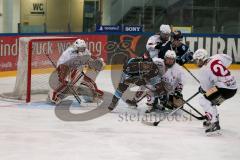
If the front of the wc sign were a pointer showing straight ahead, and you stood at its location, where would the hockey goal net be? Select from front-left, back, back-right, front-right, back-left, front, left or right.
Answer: front

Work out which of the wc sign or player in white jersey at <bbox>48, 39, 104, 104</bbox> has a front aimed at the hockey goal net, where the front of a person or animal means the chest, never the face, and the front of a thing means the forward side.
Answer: the wc sign

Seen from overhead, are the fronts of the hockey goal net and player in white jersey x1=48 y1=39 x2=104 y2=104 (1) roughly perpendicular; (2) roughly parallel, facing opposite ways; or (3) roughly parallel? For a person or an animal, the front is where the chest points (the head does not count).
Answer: roughly parallel

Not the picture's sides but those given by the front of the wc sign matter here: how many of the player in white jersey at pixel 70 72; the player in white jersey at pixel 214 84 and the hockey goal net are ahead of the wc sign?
3

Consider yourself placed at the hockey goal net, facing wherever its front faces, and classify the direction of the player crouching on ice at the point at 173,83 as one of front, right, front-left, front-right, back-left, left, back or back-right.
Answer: front

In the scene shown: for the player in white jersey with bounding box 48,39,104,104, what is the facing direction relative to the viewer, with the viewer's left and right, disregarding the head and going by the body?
facing the viewer and to the right of the viewer

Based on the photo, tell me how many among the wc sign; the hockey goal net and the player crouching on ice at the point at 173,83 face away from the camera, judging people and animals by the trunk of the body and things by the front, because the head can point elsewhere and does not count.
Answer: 0

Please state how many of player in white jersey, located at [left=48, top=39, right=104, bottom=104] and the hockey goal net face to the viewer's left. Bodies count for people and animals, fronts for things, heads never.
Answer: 0

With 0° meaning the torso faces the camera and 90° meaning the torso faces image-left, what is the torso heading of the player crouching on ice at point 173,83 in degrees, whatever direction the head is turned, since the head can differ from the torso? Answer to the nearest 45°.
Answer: approximately 45°

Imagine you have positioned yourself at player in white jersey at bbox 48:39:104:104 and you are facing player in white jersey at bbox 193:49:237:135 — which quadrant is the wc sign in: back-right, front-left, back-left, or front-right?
back-left

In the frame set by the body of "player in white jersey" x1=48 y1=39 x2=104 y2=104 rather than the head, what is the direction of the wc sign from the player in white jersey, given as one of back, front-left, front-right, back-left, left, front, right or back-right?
back-left

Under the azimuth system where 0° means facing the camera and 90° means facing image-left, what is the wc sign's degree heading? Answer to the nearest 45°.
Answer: approximately 0°

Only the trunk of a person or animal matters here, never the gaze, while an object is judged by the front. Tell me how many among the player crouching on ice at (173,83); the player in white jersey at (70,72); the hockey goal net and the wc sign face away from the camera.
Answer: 0

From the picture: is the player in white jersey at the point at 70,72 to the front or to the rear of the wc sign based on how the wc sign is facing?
to the front

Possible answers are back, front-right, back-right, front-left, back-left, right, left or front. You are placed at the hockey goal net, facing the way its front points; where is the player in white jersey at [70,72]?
front

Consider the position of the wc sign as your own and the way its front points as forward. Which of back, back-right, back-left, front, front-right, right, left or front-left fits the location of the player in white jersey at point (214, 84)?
front

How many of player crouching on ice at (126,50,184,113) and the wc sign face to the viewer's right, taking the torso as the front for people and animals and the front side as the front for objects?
0
